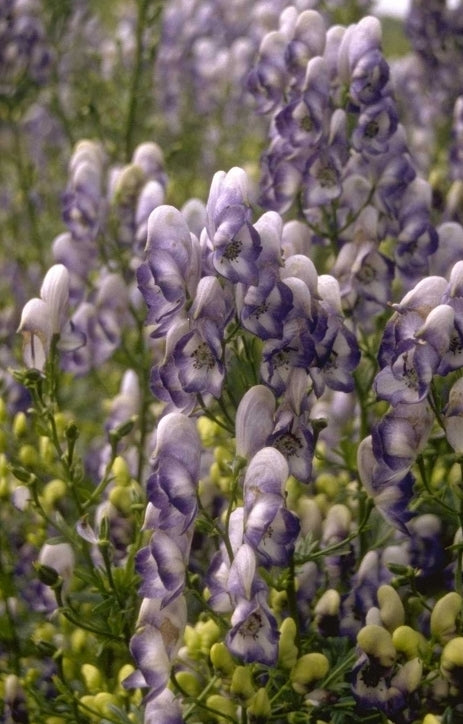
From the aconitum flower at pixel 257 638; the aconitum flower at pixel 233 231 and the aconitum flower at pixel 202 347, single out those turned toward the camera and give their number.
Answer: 3

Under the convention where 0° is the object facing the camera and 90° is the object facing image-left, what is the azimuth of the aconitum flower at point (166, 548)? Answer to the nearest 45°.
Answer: approximately 45°

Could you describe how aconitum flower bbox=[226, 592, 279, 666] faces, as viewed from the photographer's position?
facing the viewer

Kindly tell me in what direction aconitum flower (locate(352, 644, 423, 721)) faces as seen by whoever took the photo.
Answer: facing the viewer and to the left of the viewer

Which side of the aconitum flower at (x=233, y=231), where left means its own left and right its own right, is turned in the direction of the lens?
front
